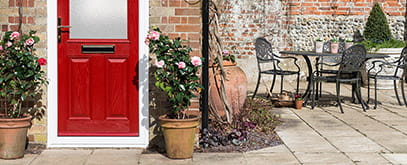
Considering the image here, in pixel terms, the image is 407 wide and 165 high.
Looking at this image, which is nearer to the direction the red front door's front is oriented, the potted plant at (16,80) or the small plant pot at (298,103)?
the potted plant

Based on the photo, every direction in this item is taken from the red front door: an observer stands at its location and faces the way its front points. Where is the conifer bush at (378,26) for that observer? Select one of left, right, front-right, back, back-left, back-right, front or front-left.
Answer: back-left

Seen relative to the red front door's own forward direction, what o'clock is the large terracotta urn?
The large terracotta urn is roughly at 8 o'clock from the red front door.

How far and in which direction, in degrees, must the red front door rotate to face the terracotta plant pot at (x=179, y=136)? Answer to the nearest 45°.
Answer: approximately 45° to its left

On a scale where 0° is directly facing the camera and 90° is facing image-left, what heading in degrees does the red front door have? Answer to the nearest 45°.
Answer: approximately 0°

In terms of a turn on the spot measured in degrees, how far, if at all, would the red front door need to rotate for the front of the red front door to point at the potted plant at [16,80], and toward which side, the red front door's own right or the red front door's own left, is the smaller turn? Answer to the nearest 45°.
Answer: approximately 90° to the red front door's own right

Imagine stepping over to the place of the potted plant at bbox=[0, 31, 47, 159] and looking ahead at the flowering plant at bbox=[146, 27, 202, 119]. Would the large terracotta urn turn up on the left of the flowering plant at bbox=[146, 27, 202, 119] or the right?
left

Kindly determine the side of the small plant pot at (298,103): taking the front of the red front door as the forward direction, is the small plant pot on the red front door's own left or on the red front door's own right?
on the red front door's own left
